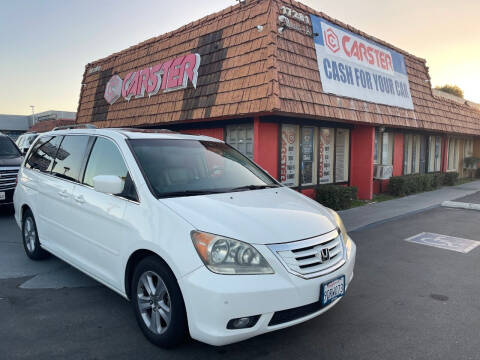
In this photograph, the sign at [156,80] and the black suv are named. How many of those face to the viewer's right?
0

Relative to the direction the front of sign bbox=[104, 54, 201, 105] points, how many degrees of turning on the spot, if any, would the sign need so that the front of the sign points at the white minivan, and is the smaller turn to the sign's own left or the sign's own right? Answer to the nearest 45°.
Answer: approximately 45° to the sign's own left

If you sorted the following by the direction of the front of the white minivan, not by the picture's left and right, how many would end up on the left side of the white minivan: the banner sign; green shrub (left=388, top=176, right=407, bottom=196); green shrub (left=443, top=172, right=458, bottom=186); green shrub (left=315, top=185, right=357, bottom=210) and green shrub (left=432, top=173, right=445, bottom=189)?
5

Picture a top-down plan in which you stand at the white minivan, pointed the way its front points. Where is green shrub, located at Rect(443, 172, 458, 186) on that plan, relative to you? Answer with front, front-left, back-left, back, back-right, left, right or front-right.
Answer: left

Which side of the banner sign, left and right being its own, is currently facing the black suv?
right

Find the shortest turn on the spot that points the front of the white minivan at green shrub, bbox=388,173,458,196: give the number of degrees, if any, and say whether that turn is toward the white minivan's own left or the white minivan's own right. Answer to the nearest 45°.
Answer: approximately 90° to the white minivan's own left

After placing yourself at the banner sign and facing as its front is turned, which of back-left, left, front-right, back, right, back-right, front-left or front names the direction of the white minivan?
front-right

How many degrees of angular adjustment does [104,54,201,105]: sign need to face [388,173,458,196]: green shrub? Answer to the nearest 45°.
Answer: approximately 135° to its left

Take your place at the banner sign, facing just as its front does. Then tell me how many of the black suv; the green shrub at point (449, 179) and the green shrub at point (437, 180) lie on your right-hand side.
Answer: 1

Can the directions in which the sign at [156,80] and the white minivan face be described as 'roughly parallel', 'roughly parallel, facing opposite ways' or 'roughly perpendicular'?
roughly perpendicular

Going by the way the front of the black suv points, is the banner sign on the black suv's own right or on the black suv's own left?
on the black suv's own left

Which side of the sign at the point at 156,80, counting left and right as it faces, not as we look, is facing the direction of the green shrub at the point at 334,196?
left
